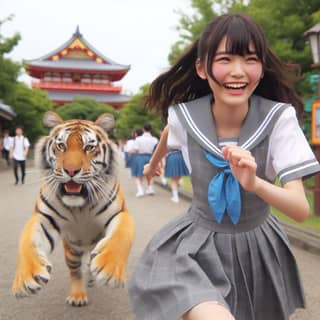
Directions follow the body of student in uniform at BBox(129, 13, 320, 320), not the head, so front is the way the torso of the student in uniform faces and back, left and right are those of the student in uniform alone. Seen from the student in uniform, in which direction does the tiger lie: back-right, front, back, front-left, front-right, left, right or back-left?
back-right

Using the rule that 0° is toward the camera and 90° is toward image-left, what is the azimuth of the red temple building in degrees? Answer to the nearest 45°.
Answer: approximately 0°

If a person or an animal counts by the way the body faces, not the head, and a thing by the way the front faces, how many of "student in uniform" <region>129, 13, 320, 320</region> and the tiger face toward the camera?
2

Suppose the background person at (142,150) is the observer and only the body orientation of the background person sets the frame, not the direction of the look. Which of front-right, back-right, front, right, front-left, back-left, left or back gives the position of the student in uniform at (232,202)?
back

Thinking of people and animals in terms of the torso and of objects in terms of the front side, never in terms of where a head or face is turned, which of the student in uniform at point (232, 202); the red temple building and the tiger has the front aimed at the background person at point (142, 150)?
the red temple building

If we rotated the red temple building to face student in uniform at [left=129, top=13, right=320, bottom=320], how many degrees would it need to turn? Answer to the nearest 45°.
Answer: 0° — it already faces them

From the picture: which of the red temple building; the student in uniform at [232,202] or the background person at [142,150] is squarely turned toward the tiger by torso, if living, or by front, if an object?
the red temple building

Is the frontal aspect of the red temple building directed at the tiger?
yes

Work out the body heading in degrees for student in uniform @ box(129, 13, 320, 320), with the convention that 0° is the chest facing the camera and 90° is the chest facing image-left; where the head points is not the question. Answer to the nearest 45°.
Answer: approximately 0°

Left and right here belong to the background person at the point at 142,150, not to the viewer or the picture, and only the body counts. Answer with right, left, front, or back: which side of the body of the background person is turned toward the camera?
back
